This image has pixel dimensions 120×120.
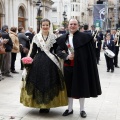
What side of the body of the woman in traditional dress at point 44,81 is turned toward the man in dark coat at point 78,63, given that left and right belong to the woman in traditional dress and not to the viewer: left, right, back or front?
left

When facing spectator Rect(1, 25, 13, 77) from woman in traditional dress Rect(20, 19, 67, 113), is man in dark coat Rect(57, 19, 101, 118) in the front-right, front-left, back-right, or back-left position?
back-right

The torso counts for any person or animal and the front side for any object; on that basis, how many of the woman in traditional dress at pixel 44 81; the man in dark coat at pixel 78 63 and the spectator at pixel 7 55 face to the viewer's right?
1

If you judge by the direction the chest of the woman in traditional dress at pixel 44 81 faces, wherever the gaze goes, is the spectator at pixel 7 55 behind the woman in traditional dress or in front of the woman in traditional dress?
behind

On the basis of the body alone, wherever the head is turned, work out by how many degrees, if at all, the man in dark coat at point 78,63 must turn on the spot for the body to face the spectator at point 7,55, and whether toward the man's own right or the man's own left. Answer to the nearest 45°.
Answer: approximately 135° to the man's own right

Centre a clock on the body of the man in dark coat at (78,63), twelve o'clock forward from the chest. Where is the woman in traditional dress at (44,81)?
The woman in traditional dress is roughly at 3 o'clock from the man in dark coat.

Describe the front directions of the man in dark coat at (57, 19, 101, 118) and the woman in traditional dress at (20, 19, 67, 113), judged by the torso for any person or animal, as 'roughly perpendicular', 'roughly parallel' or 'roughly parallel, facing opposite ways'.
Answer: roughly parallel

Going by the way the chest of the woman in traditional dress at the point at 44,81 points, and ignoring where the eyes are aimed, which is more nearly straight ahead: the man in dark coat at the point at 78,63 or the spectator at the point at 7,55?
the man in dark coat

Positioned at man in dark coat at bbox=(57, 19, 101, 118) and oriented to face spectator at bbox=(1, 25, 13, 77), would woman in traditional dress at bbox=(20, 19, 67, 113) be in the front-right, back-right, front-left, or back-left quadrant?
front-left

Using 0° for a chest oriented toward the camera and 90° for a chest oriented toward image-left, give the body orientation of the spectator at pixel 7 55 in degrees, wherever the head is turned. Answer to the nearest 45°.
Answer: approximately 270°

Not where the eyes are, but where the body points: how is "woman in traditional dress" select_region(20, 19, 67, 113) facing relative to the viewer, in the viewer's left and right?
facing the viewer
